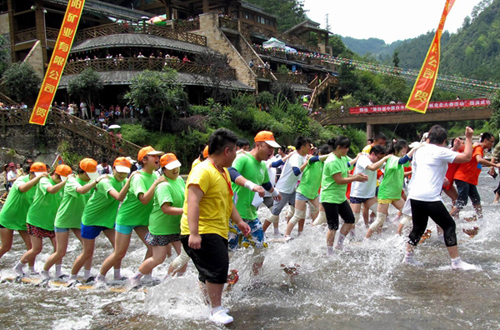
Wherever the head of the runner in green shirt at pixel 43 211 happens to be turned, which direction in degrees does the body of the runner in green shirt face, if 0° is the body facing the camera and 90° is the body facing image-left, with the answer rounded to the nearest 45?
approximately 270°

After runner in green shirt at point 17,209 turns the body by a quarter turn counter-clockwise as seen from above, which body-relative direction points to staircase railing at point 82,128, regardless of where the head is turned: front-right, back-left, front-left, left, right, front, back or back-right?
front

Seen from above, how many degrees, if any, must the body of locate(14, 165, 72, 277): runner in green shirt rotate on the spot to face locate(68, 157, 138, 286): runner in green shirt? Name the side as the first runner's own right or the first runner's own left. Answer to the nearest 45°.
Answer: approximately 45° to the first runner's own right

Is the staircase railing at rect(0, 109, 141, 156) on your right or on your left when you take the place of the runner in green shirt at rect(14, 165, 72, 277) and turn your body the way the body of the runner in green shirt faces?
on your left

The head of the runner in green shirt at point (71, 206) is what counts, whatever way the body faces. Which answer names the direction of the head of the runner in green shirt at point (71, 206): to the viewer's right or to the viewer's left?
to the viewer's right

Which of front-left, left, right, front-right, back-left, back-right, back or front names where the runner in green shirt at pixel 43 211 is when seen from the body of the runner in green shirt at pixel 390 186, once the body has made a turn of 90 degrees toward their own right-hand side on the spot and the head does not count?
front-right

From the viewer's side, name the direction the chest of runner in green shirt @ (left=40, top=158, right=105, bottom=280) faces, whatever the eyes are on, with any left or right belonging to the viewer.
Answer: facing to the right of the viewer

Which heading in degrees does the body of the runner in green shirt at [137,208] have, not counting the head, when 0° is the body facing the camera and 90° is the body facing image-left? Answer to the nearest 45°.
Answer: approximately 270°

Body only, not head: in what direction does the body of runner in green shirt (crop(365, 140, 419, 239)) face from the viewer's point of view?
to the viewer's right
